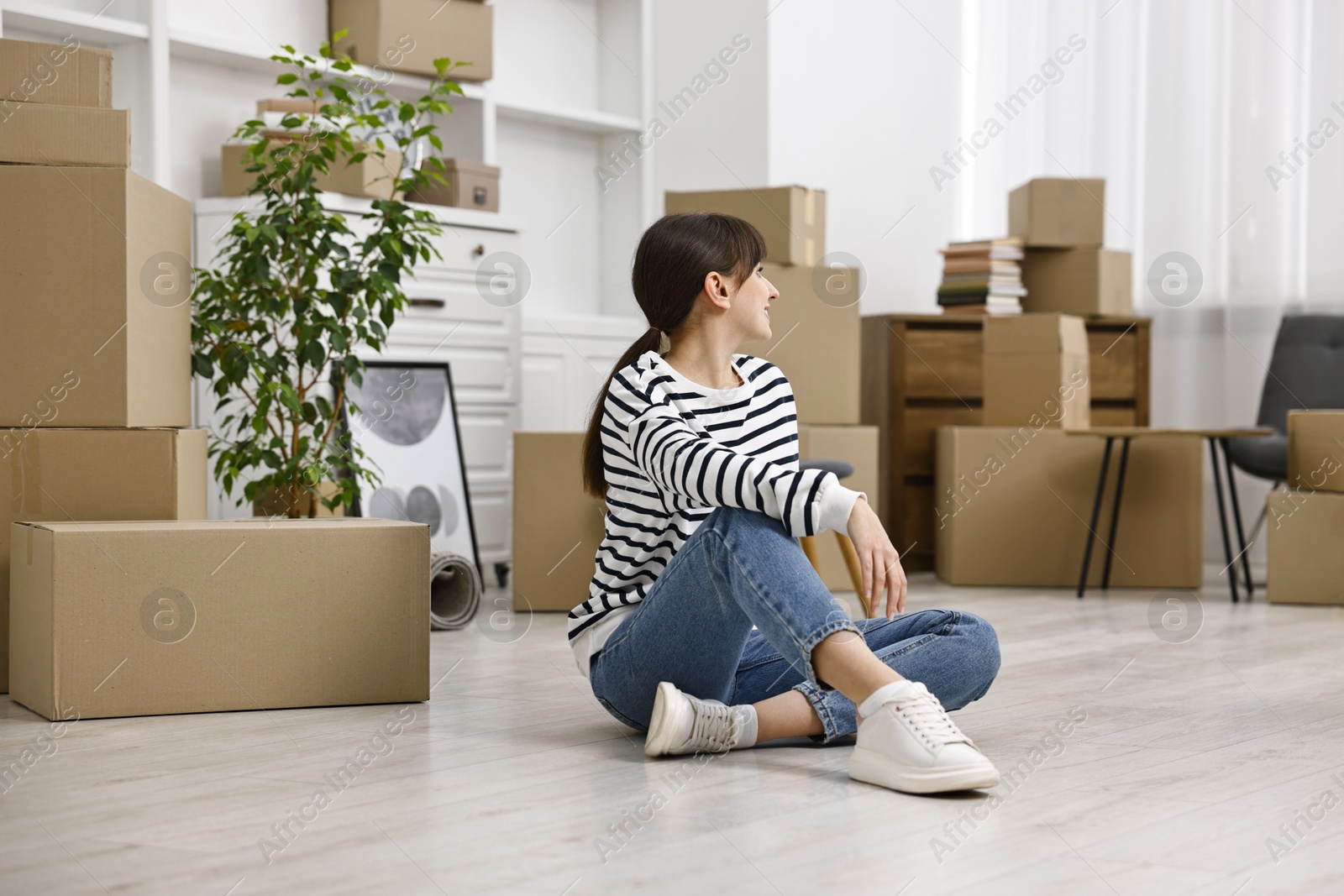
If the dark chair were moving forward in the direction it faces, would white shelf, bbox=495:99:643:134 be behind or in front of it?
in front

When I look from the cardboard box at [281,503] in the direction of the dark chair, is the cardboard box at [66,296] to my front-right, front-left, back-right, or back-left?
back-right

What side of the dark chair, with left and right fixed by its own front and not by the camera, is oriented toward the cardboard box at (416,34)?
front

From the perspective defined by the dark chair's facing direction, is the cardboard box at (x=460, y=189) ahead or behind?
ahead

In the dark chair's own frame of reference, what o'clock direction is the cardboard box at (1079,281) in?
The cardboard box is roughly at 1 o'clock from the dark chair.

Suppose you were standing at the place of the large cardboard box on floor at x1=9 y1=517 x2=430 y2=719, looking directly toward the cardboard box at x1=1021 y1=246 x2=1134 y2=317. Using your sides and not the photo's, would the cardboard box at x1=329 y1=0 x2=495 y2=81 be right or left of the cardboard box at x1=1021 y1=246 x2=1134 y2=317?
left

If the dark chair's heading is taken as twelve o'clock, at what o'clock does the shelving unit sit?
The shelving unit is roughly at 1 o'clock from the dark chair.

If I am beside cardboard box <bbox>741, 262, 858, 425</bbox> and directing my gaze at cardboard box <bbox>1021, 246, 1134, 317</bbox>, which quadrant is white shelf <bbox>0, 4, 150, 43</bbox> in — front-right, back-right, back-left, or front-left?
back-left

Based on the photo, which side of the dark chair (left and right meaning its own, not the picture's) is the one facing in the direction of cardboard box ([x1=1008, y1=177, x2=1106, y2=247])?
front

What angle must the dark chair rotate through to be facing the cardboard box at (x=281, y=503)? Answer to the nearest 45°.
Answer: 0° — it already faces it

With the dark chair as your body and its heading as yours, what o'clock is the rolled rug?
The rolled rug is roughly at 12 o'clock from the dark chair.

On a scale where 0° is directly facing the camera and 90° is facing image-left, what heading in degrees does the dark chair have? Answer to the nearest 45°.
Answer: approximately 45°
